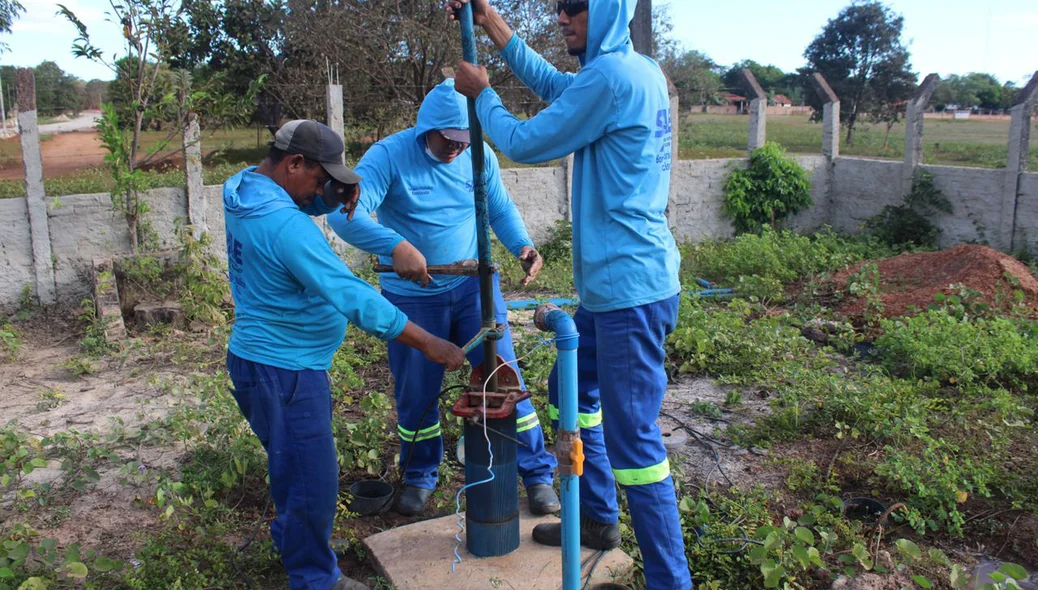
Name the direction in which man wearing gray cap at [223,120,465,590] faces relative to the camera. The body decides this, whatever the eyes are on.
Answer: to the viewer's right

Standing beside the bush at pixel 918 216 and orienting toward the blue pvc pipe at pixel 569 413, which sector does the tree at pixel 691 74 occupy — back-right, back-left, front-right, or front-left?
back-right

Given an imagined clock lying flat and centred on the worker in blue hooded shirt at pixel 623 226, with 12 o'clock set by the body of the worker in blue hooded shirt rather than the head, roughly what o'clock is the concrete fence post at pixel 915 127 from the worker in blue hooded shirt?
The concrete fence post is roughly at 4 o'clock from the worker in blue hooded shirt.

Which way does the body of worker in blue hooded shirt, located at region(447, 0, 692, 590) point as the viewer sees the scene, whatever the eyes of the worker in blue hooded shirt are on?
to the viewer's left

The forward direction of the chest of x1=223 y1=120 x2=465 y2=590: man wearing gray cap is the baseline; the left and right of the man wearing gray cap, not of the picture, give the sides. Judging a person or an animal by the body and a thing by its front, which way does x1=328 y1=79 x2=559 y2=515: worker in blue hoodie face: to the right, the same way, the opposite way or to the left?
to the right

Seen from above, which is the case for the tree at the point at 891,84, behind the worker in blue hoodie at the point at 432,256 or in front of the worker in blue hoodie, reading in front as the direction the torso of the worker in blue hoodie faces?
behind

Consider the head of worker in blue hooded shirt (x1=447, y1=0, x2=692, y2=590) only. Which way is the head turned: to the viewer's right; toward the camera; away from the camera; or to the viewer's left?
to the viewer's left
